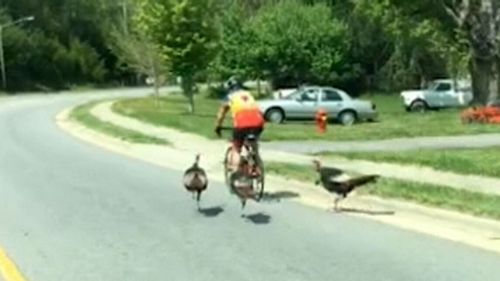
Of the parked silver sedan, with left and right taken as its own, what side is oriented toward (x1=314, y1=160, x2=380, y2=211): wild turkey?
left

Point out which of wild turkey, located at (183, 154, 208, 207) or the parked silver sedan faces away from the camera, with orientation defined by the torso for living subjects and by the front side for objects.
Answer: the wild turkey

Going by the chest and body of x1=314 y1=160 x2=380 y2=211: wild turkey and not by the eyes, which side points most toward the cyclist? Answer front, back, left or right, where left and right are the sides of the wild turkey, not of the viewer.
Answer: front

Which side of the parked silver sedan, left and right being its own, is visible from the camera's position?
left

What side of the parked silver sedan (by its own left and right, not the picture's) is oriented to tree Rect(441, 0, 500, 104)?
back

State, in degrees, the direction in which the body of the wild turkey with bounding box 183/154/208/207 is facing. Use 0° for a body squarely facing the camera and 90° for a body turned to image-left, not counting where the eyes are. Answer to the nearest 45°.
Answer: approximately 180°

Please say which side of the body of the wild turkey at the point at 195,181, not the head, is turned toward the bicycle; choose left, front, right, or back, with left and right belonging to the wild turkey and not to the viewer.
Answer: right

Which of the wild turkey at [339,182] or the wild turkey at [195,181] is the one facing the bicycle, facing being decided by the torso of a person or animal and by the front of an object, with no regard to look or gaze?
the wild turkey at [339,182]

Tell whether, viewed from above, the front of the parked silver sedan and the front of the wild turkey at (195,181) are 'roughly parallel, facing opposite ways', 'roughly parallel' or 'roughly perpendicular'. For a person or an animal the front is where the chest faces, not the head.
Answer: roughly perpendicular

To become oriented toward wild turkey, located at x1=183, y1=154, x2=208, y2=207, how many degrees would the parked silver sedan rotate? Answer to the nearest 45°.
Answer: approximately 90° to its left

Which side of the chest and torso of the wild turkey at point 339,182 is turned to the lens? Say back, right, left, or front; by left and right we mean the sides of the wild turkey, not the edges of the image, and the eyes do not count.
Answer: left

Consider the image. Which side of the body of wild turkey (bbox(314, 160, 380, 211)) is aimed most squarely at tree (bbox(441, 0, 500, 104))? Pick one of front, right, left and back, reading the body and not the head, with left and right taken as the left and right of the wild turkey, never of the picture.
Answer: right
